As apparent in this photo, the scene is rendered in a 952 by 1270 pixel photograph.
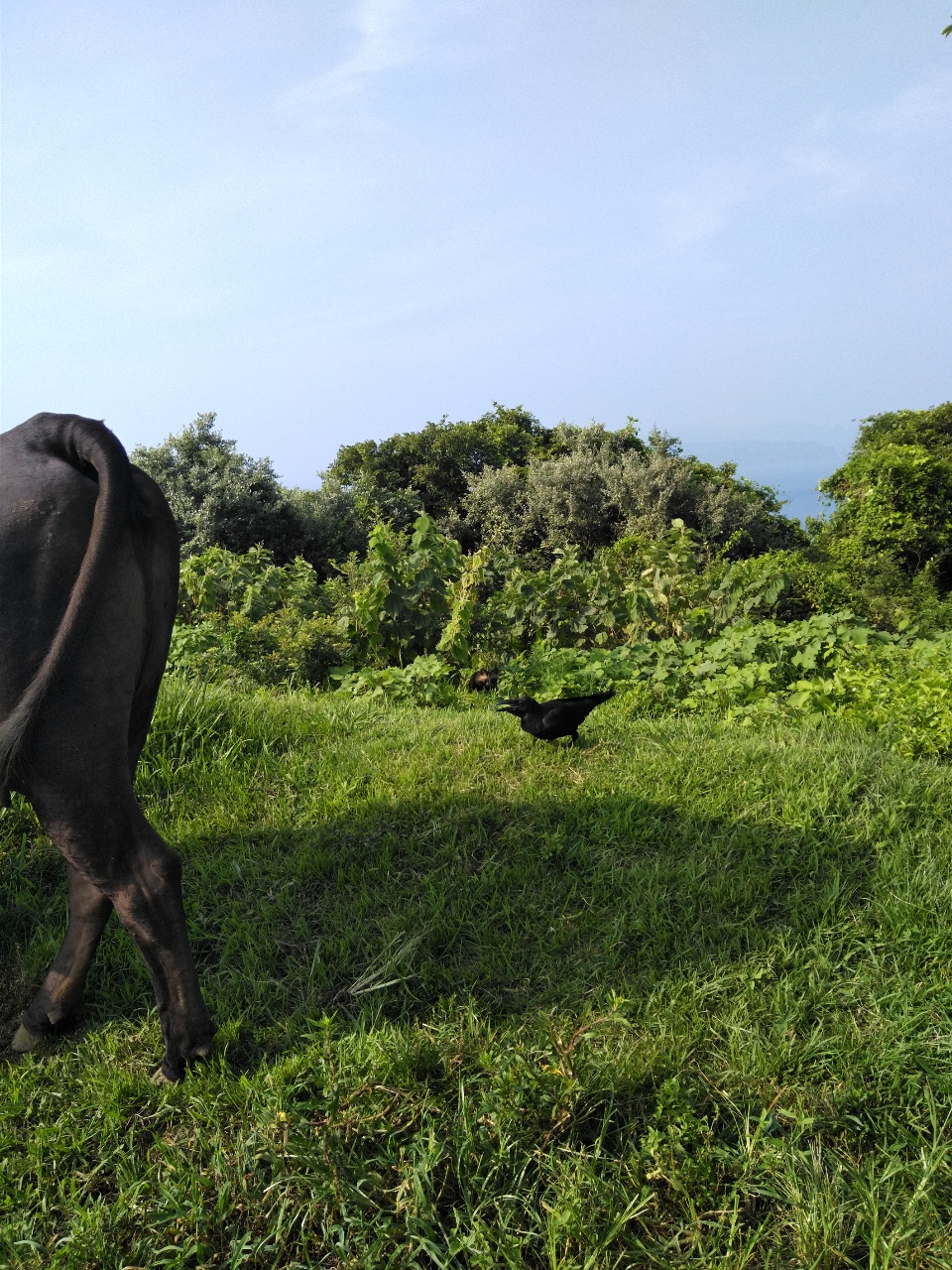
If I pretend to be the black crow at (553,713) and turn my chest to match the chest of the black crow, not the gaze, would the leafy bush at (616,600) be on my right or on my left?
on my right

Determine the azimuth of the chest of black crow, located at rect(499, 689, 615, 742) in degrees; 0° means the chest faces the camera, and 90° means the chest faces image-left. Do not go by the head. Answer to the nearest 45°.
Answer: approximately 90°

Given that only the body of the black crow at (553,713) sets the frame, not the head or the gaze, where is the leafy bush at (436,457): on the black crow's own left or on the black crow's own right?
on the black crow's own right

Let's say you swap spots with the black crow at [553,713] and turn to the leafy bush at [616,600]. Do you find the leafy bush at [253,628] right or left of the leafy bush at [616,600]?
left

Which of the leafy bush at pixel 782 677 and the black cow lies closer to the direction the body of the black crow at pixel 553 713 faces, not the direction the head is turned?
the black cow

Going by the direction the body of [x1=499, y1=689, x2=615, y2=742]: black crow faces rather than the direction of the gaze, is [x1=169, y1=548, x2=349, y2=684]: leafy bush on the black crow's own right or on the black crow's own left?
on the black crow's own right

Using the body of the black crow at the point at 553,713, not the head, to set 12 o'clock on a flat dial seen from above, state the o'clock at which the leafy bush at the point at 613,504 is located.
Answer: The leafy bush is roughly at 3 o'clock from the black crow.
